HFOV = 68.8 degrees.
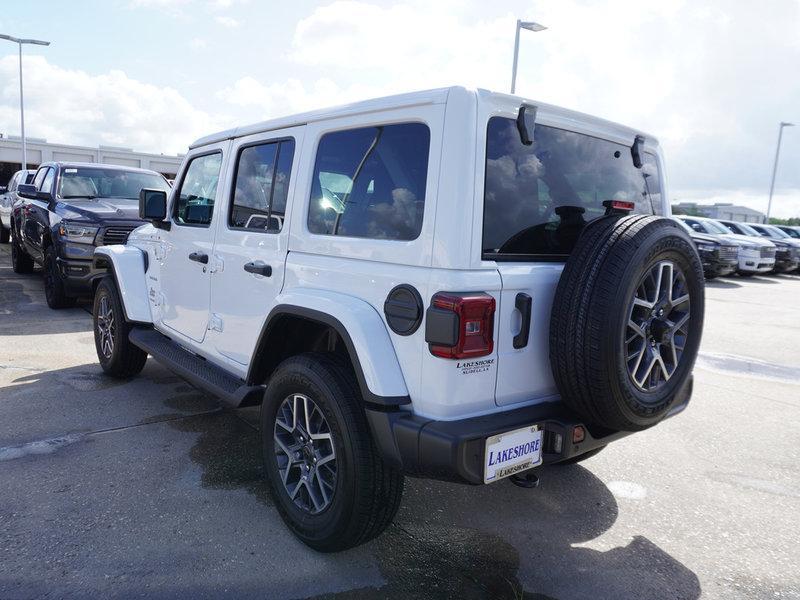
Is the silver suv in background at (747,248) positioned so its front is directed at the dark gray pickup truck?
no

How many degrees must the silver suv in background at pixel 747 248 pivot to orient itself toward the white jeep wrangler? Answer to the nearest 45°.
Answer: approximately 45° to its right

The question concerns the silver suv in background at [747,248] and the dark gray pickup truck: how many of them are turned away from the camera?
0

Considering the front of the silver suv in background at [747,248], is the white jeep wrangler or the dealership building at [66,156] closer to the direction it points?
the white jeep wrangler

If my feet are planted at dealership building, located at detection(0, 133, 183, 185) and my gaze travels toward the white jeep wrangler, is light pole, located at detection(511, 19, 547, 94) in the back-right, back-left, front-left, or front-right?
front-left

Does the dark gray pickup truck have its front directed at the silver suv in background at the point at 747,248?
no

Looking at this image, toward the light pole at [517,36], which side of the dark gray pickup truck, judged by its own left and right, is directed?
left

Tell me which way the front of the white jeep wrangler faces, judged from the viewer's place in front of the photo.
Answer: facing away from the viewer and to the left of the viewer

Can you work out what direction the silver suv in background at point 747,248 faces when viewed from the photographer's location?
facing the viewer and to the right of the viewer

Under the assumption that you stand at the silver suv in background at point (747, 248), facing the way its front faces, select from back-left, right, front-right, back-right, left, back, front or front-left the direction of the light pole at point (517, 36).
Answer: right

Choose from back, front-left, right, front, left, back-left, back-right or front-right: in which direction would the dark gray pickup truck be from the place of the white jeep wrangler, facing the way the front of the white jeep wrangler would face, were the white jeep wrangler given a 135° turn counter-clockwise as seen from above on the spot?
back-right

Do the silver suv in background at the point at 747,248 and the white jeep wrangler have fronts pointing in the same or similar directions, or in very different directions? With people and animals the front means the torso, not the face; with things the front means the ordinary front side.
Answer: very different directions

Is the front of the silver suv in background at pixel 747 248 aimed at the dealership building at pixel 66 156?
no
